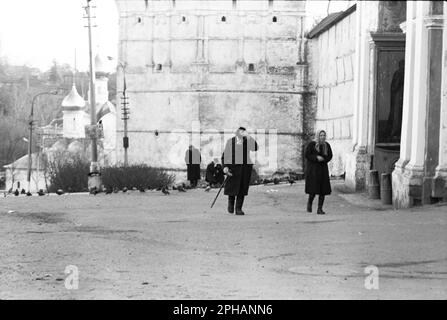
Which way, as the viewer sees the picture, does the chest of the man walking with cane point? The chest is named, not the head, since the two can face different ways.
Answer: toward the camera

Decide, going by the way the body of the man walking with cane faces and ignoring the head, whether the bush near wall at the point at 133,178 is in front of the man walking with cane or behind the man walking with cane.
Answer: behind

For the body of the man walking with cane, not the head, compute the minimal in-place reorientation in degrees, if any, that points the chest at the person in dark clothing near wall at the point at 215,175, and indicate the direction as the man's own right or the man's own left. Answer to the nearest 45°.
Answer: approximately 180°

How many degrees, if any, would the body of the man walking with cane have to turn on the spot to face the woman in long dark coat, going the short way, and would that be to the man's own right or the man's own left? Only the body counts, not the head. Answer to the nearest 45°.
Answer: approximately 90° to the man's own left

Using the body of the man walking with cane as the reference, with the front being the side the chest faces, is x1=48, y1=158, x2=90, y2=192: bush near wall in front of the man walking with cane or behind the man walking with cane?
behind
